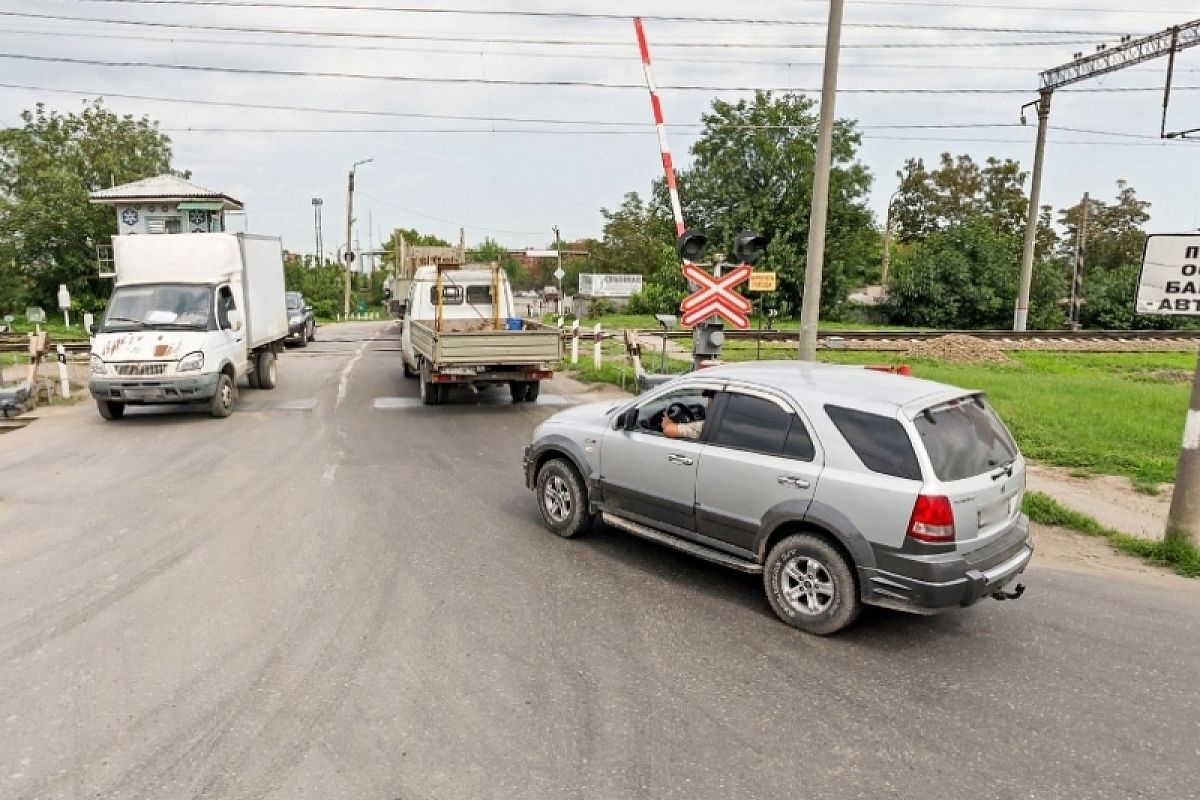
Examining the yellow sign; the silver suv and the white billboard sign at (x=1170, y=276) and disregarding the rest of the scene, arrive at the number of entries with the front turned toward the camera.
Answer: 2

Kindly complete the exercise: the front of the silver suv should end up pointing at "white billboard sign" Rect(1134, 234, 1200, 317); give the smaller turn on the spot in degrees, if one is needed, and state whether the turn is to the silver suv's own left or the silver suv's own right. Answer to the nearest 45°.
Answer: approximately 90° to the silver suv's own right

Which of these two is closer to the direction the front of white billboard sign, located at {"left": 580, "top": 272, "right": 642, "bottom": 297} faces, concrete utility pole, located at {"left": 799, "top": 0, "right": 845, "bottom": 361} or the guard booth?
the concrete utility pole

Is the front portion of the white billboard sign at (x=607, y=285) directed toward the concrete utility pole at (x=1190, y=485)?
yes

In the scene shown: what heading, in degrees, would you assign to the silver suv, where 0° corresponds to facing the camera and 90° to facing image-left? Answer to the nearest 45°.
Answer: approximately 135°

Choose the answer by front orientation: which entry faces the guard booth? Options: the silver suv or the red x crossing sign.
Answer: the silver suv

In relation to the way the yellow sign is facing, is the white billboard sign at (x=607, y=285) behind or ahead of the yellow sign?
behind

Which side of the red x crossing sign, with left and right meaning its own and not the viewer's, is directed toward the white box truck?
right

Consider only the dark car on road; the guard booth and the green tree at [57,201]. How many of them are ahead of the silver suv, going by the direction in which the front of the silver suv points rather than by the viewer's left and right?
3

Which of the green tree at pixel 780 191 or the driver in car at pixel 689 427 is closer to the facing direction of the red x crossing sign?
the driver in car
